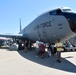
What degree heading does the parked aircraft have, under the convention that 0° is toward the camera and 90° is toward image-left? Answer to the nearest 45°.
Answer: approximately 315°
